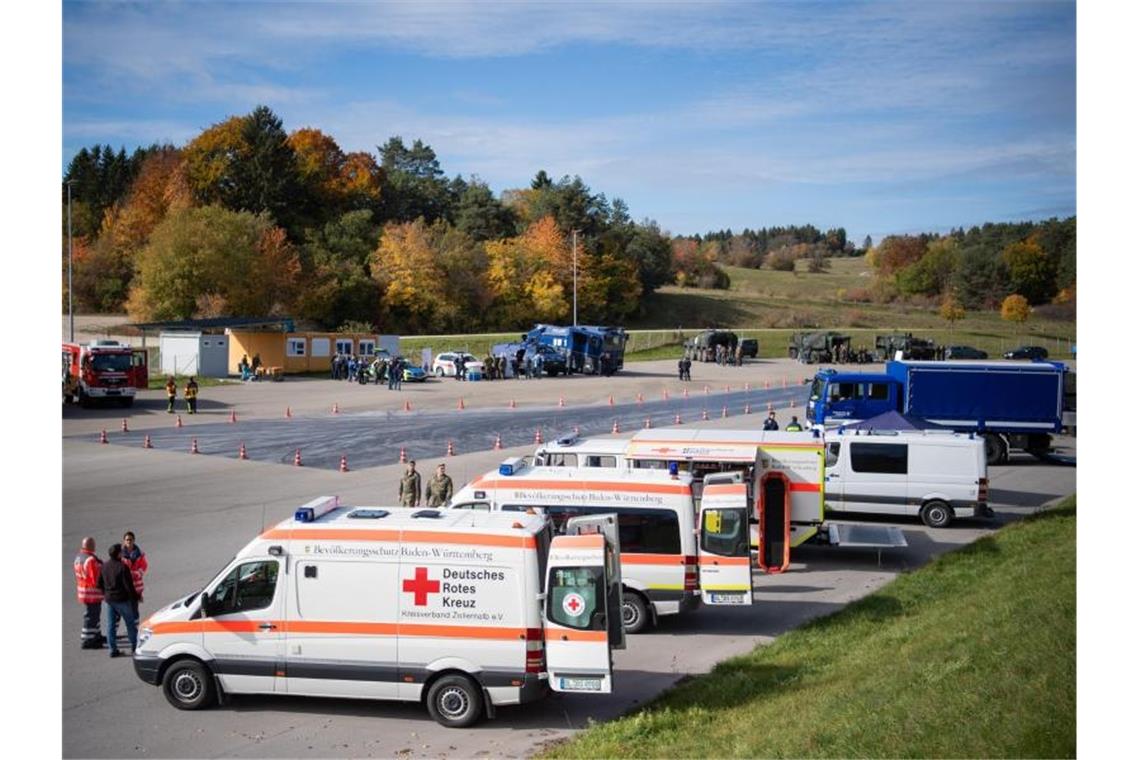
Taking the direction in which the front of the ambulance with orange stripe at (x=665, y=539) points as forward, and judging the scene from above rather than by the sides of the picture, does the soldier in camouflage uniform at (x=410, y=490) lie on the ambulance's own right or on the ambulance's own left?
on the ambulance's own right

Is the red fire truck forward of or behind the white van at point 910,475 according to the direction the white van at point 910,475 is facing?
forward

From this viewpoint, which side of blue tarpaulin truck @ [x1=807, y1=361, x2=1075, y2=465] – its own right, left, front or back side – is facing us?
left

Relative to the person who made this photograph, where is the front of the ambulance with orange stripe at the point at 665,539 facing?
facing to the left of the viewer

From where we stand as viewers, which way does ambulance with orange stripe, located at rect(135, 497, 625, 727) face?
facing to the left of the viewer

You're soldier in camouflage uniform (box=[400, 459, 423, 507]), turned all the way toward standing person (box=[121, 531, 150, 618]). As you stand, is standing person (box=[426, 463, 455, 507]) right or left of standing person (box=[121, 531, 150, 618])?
left

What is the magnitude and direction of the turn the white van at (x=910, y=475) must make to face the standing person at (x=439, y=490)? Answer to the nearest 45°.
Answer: approximately 45° to its left

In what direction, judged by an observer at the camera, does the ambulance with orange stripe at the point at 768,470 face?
facing to the left of the viewer

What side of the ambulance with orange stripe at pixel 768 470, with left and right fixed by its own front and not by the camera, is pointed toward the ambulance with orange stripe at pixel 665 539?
left

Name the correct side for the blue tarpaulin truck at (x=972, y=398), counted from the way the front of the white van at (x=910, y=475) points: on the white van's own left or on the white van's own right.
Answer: on the white van's own right

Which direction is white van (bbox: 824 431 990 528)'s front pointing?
to the viewer's left
